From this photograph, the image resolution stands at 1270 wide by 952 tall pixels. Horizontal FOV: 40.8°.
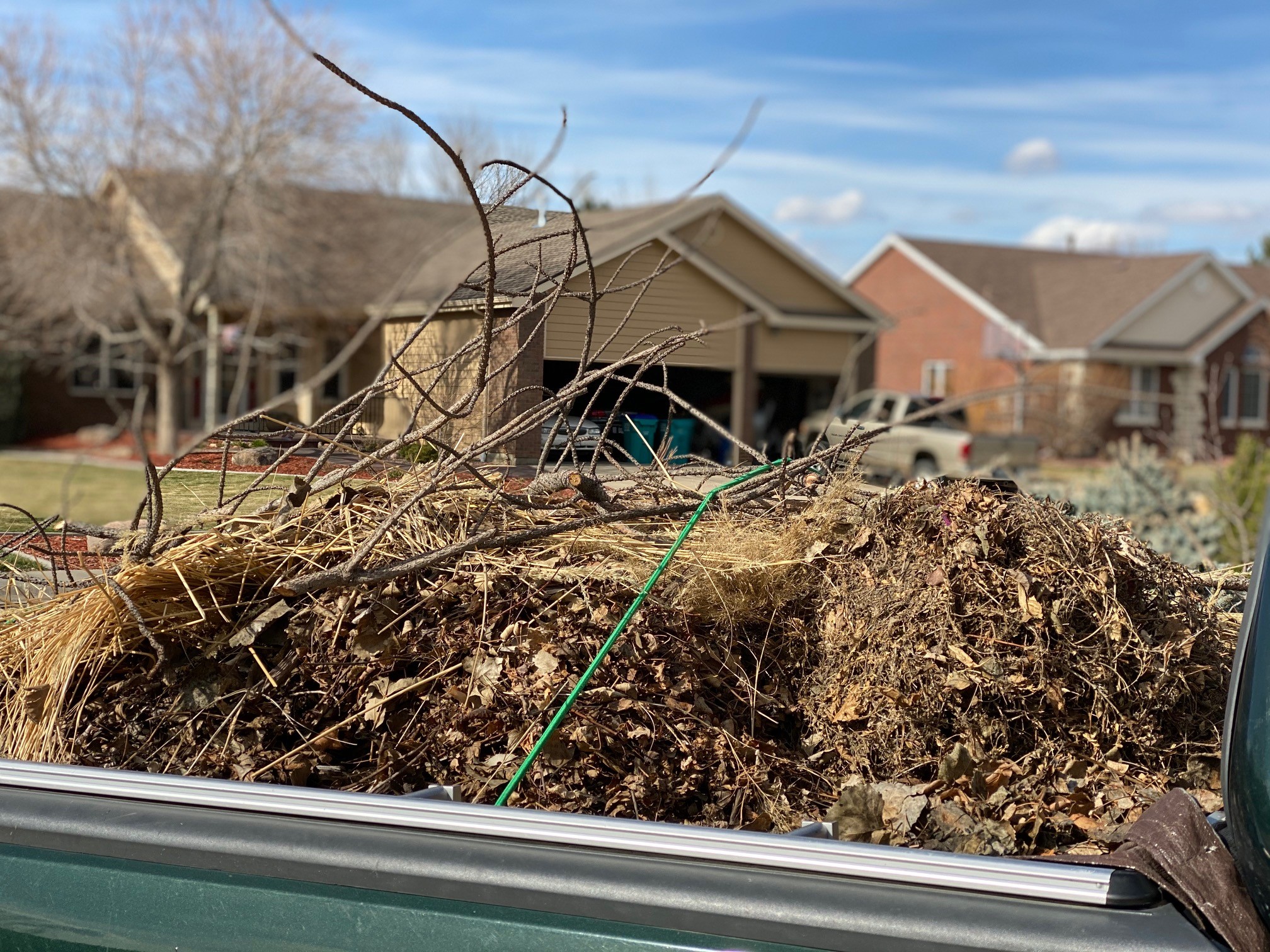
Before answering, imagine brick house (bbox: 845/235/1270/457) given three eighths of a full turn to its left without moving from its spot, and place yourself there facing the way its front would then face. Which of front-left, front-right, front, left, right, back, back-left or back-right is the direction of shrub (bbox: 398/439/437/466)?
back

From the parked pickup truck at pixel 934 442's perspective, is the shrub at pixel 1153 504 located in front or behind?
behind

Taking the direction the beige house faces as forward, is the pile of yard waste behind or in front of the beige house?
in front

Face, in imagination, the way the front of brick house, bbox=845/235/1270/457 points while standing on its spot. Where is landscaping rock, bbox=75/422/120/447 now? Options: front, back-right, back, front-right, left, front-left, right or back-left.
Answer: right

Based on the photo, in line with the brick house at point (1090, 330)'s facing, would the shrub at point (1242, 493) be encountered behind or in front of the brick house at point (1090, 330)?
in front

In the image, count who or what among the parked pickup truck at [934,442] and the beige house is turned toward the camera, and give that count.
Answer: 1

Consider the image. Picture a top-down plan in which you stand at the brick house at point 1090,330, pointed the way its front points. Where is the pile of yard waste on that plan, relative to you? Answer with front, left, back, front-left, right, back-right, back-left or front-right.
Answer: front-right

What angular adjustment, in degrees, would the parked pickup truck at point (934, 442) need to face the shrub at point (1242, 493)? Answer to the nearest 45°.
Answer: approximately 135° to its left

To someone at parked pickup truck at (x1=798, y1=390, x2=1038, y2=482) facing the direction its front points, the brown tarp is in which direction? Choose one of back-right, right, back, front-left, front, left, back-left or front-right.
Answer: back-left

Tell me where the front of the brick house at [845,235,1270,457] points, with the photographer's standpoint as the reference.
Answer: facing the viewer and to the right of the viewer

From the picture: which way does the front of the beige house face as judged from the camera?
facing the viewer

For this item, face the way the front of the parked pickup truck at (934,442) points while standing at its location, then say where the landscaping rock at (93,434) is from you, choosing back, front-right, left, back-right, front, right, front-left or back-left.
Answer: front-left

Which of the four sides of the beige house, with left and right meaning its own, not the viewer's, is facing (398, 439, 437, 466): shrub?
front

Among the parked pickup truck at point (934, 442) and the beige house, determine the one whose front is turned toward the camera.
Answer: the beige house

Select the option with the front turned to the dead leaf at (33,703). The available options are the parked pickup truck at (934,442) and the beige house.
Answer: the beige house

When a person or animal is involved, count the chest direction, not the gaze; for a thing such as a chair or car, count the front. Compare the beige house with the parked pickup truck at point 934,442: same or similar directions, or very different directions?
very different directions

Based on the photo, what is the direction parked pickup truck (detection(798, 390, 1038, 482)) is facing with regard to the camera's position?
facing away from the viewer and to the left of the viewer

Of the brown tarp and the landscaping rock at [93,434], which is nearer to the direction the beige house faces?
the brown tarp
